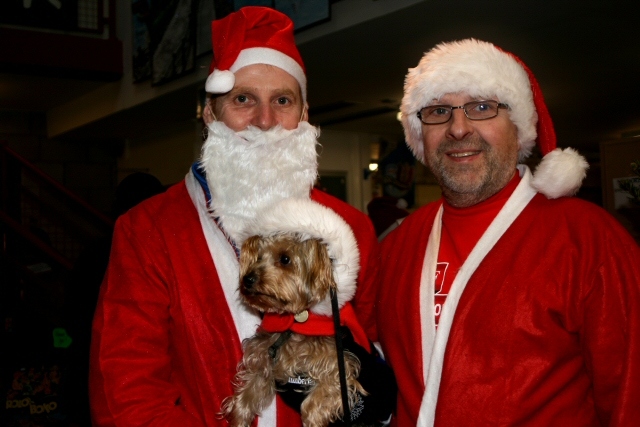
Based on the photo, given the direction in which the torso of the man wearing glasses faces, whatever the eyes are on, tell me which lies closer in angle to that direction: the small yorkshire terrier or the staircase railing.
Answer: the small yorkshire terrier

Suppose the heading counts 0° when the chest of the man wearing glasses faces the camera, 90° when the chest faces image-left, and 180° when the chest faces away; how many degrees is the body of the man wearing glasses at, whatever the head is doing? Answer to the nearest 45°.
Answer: approximately 45°

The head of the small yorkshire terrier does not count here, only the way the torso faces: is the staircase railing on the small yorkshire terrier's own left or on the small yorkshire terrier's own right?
on the small yorkshire terrier's own right

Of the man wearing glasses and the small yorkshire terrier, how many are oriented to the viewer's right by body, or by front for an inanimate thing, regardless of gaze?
0

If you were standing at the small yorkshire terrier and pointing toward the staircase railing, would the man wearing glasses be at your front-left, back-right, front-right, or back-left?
back-right

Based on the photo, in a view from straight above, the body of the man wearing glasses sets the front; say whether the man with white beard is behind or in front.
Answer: in front

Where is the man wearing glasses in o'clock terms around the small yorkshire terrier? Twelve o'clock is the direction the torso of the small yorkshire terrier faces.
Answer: The man wearing glasses is roughly at 8 o'clock from the small yorkshire terrier.

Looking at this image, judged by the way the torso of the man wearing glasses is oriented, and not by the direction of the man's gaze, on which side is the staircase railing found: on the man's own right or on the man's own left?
on the man's own right
